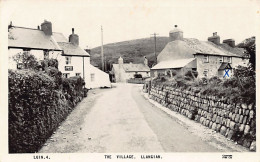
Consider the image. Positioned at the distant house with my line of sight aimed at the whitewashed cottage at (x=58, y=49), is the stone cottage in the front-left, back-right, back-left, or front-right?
front-left

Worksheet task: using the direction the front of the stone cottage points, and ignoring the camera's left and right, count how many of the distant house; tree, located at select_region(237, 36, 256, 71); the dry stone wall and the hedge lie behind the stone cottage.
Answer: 1

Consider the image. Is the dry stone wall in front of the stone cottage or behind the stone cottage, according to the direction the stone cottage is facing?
in front

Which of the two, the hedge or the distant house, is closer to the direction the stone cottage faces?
the hedge
